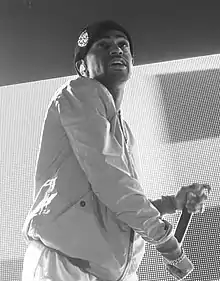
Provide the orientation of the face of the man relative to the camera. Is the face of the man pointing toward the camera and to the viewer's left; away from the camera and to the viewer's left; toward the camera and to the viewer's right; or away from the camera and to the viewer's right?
toward the camera and to the viewer's right

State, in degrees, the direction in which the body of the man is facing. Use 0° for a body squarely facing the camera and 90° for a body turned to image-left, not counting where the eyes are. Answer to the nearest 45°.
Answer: approximately 315°
